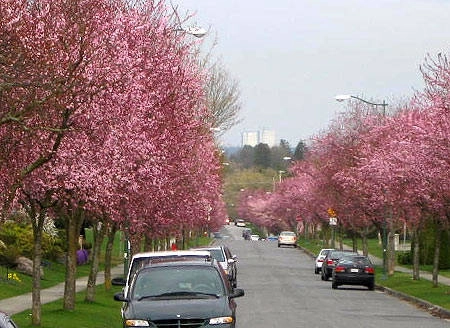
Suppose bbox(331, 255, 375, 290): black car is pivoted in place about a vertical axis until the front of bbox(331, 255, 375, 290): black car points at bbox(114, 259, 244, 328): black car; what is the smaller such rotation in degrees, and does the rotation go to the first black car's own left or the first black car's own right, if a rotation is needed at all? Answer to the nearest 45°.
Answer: approximately 180°

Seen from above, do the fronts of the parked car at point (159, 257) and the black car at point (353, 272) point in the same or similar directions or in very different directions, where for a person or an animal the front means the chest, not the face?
very different directions

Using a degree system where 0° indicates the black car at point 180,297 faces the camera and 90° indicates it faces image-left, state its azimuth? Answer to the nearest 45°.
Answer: approximately 0°

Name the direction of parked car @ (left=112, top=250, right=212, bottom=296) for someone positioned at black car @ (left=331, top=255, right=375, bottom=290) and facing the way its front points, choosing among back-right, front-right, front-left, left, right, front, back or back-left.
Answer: back

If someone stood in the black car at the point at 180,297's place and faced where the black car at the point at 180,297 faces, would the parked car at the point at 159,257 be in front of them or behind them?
behind

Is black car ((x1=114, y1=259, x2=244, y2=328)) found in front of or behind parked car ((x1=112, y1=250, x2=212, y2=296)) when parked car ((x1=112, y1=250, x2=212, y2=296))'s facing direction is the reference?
in front

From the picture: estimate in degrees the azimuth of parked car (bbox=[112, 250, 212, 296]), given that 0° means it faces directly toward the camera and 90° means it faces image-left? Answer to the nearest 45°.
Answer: approximately 0°

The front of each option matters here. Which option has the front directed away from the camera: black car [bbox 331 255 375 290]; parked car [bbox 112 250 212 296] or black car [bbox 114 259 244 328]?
black car [bbox 331 255 375 290]

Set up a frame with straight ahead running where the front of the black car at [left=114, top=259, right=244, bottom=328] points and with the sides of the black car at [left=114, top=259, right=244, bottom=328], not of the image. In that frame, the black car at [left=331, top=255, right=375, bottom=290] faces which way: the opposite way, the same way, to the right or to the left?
the opposite way

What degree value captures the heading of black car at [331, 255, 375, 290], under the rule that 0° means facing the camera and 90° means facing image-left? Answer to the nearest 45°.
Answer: approximately 180°
